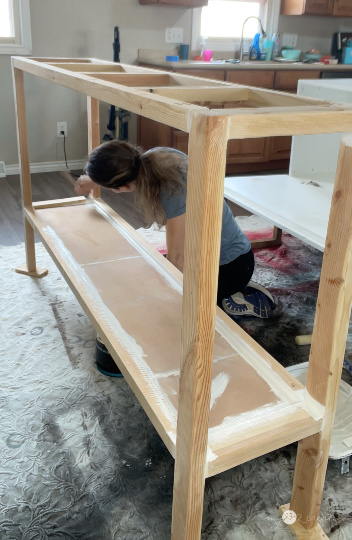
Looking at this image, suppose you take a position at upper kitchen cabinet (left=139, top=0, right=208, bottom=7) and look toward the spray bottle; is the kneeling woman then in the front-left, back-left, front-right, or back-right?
back-right

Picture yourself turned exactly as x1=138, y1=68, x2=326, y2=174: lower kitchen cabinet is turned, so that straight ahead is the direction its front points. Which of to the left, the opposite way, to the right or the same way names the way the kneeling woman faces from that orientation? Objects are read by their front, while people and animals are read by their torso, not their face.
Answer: to the right

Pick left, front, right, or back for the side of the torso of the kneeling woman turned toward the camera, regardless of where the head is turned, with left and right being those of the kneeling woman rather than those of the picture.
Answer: left

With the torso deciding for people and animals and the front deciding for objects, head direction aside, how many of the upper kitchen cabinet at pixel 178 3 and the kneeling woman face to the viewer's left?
1

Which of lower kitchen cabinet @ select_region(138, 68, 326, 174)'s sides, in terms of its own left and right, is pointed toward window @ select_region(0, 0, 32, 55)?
right

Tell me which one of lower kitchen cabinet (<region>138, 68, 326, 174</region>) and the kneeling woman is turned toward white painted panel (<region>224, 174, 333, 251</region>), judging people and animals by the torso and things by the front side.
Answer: the lower kitchen cabinet

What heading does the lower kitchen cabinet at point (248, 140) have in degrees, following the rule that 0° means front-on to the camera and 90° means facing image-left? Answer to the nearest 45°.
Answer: approximately 0°

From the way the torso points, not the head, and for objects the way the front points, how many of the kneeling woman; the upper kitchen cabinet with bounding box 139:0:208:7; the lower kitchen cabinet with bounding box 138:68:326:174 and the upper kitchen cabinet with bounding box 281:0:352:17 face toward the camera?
3
